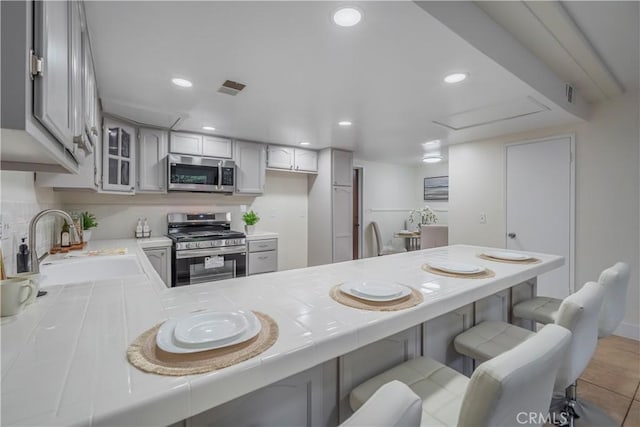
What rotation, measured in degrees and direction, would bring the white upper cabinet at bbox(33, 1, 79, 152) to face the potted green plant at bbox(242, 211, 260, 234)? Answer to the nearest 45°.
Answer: approximately 45° to its left

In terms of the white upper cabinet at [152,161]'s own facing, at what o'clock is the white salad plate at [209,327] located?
The white salad plate is roughly at 12 o'clock from the white upper cabinet.

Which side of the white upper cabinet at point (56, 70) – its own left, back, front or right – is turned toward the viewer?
right

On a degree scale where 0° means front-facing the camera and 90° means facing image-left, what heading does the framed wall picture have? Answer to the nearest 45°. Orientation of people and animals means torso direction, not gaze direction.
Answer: approximately 45°

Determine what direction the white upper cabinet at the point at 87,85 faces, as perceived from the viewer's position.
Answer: facing to the right of the viewer

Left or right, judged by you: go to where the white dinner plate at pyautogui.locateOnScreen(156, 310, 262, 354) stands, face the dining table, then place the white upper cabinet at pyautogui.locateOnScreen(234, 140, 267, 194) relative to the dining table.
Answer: left

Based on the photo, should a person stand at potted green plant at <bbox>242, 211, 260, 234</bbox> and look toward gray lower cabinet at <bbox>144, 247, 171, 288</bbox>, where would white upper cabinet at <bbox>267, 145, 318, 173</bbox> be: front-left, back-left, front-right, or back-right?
back-left

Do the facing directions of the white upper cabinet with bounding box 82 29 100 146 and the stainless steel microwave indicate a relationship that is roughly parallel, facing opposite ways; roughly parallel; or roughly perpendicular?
roughly perpendicular
